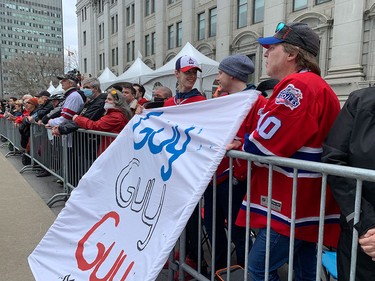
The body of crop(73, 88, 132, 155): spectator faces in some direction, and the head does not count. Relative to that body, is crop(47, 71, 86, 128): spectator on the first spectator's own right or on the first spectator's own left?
on the first spectator's own right

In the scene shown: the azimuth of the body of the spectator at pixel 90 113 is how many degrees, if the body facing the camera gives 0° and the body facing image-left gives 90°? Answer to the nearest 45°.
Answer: approximately 45°

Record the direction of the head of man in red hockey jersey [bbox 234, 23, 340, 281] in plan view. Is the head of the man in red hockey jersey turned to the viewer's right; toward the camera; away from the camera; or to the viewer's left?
to the viewer's left

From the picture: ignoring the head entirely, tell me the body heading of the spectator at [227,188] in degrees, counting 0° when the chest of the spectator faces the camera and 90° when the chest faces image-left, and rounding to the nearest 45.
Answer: approximately 90°

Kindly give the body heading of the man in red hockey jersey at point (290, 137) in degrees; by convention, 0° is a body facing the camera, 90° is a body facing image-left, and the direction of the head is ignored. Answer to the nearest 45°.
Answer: approximately 90°
